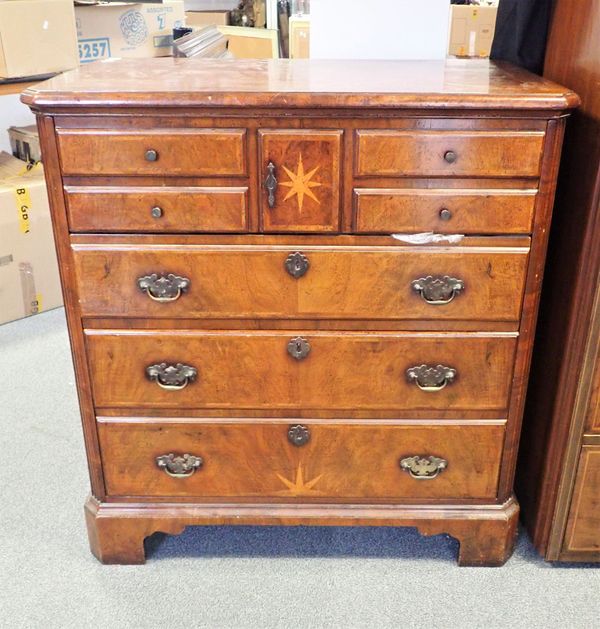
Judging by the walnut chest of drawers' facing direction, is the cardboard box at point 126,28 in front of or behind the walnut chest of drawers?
behind

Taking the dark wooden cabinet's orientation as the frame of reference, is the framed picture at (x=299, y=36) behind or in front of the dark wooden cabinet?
behind

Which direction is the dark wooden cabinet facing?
toward the camera

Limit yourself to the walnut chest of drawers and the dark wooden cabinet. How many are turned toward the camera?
2

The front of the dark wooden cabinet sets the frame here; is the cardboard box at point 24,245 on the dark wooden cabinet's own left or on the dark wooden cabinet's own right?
on the dark wooden cabinet's own right

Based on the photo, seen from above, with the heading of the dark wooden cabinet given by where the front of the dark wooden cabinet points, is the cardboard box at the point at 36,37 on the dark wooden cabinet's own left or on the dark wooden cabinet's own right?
on the dark wooden cabinet's own right

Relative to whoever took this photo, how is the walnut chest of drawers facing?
facing the viewer

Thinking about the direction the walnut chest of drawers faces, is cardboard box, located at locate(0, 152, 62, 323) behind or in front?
behind

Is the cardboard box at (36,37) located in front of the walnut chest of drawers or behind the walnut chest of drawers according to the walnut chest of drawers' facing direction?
behind

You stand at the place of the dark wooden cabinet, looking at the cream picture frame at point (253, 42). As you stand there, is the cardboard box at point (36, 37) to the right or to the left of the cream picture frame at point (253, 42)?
left
